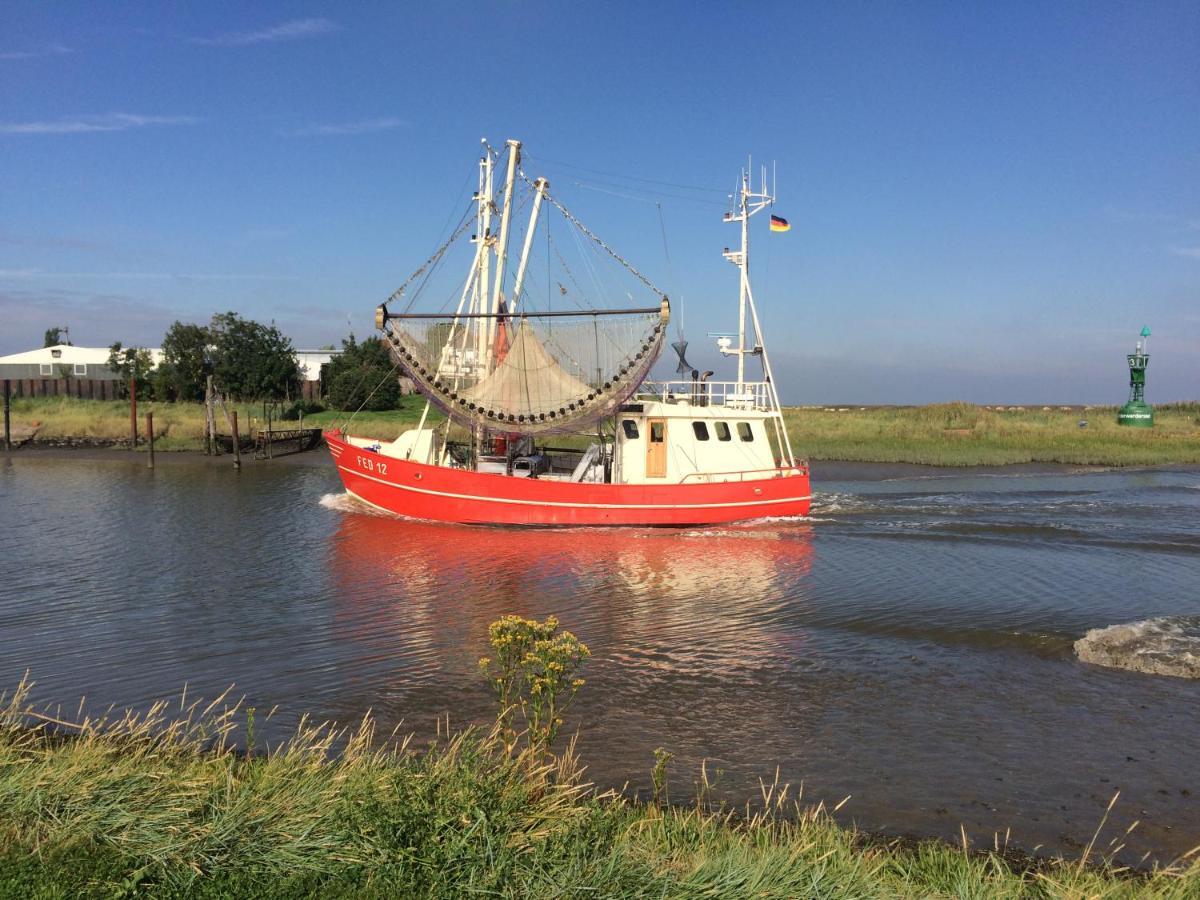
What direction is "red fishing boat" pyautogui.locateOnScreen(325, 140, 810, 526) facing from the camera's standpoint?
to the viewer's left
